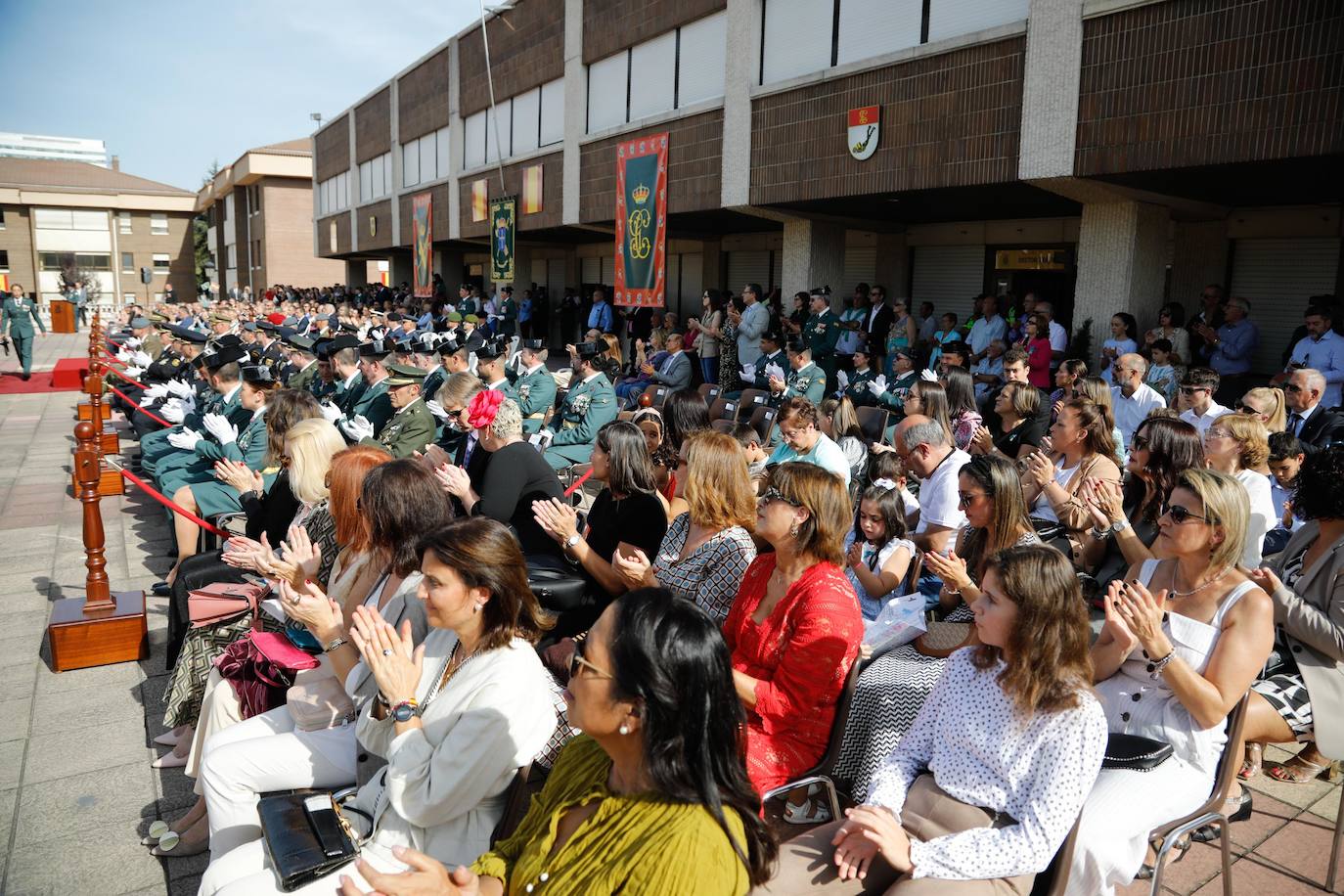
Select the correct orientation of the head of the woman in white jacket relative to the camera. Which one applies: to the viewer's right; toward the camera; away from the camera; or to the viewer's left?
to the viewer's left

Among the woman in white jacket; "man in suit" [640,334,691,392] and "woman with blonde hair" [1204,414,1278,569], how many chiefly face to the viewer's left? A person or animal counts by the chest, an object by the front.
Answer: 3

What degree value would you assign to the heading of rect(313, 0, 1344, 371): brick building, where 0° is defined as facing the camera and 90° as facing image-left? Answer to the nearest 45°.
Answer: approximately 45°

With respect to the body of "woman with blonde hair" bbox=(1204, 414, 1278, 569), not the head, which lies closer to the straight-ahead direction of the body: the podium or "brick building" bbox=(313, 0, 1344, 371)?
the podium

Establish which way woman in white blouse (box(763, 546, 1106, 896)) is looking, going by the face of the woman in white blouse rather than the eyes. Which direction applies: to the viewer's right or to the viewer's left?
to the viewer's left

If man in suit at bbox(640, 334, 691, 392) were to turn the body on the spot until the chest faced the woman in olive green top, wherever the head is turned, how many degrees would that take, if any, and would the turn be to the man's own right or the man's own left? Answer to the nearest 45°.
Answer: approximately 90° to the man's own left

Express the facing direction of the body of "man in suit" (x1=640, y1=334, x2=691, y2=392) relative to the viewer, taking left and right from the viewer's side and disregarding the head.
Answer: facing to the left of the viewer

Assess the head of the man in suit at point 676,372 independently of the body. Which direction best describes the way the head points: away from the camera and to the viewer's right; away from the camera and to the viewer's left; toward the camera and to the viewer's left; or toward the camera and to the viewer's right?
toward the camera and to the viewer's left

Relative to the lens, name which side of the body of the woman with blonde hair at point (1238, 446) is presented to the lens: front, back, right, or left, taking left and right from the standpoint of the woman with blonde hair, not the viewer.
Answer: left

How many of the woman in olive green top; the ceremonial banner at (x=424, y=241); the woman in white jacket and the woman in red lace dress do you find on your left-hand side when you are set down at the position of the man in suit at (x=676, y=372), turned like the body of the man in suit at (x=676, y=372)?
3

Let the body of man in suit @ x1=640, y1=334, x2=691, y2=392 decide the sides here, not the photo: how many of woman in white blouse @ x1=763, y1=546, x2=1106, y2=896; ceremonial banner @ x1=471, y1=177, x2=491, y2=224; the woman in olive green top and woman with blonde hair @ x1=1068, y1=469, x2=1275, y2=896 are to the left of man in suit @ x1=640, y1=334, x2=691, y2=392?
3

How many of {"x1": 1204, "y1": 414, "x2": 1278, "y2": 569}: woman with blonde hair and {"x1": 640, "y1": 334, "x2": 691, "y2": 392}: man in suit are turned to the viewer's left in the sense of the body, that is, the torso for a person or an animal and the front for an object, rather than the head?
2

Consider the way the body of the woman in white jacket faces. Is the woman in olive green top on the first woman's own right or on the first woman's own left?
on the first woman's own left

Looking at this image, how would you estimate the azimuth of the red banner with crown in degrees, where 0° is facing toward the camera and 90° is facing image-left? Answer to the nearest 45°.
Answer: approximately 45°

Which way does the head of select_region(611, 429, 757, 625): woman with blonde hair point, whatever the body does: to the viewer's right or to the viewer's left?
to the viewer's left

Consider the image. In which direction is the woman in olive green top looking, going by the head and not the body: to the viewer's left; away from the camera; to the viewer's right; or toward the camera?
to the viewer's left

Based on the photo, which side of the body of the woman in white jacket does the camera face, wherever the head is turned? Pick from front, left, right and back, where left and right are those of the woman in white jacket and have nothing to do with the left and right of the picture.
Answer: left
